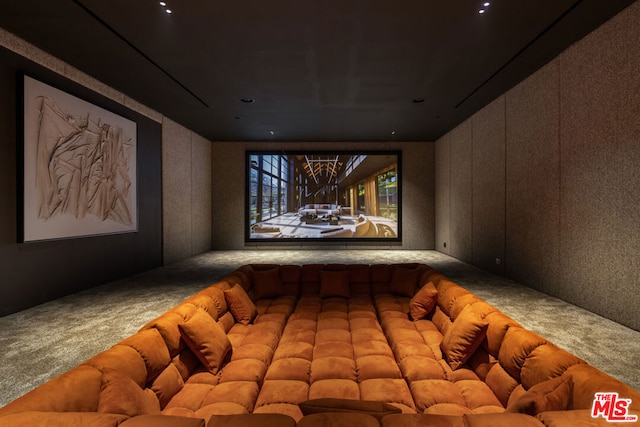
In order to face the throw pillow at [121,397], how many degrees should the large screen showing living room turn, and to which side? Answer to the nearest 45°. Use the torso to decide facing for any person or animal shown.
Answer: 0° — it already faces it

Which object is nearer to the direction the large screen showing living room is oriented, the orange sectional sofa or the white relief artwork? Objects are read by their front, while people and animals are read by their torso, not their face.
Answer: the orange sectional sofa

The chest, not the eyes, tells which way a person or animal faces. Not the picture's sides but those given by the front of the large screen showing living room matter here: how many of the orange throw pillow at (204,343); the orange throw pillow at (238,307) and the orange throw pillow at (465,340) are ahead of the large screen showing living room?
3

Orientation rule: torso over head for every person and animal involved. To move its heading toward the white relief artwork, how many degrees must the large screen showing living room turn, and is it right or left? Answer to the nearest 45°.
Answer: approximately 45° to its right

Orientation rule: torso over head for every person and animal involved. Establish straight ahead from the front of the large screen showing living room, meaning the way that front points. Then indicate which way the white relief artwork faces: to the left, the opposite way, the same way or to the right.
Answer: to the left

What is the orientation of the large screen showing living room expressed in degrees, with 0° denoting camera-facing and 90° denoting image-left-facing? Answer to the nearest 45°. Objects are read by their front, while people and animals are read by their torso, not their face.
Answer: approximately 0°

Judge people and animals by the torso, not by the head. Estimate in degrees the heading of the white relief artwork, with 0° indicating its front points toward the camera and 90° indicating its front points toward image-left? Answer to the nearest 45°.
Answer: approximately 315°

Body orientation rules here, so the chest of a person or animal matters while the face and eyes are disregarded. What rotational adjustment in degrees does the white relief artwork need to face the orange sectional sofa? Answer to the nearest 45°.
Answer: approximately 45° to its right

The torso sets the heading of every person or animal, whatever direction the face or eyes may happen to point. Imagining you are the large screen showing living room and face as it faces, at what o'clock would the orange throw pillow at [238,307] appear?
The orange throw pillow is roughly at 12 o'clock from the large screen showing living room.

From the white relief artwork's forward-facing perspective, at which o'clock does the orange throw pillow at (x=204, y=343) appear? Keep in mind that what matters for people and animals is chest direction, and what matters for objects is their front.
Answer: The orange throw pillow is roughly at 1 o'clock from the white relief artwork.
